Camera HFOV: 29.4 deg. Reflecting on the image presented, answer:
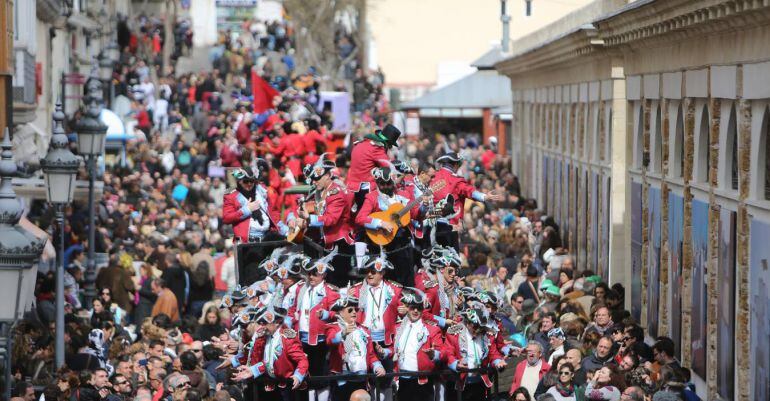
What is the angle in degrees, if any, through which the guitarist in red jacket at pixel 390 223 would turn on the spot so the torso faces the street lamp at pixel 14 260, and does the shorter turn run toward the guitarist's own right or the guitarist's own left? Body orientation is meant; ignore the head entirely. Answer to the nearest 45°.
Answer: approximately 45° to the guitarist's own right

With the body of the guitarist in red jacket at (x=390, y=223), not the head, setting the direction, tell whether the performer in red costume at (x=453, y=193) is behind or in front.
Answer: behind

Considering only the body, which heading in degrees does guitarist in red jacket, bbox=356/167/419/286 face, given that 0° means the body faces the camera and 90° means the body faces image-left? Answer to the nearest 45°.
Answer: approximately 0°

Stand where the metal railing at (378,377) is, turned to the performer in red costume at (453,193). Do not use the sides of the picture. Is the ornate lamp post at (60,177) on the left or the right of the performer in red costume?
left
